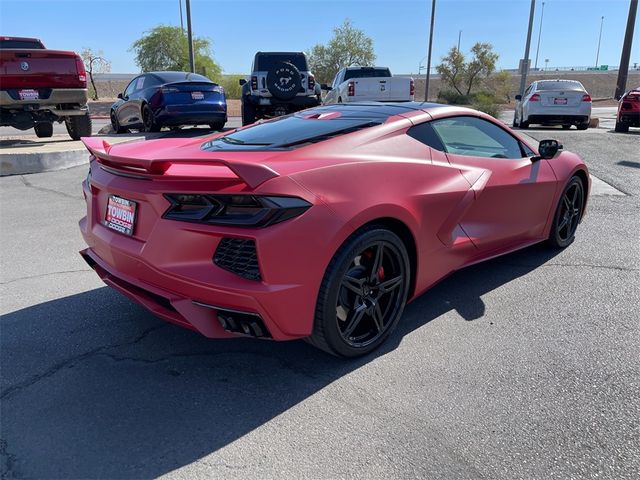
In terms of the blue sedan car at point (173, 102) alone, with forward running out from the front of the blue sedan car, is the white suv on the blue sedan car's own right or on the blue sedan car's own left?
on the blue sedan car's own right

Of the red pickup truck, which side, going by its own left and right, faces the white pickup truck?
right

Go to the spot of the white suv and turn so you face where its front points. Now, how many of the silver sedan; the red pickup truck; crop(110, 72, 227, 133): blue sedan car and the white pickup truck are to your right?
2

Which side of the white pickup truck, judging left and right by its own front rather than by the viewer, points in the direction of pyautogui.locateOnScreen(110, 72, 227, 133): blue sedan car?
left

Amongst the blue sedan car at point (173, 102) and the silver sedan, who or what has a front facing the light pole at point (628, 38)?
the silver sedan

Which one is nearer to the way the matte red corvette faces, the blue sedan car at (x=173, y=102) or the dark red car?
the dark red car

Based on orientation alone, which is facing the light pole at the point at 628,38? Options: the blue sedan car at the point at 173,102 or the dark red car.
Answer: the dark red car

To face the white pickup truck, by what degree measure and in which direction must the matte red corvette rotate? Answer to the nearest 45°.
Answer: approximately 45° to its left

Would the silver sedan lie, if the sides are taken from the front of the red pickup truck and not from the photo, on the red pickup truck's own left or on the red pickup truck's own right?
on the red pickup truck's own right

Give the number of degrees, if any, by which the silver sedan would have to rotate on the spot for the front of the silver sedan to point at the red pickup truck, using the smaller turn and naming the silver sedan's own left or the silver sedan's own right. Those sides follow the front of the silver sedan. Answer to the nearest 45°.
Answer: approximately 135° to the silver sedan's own left

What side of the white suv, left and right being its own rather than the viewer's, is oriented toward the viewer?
back

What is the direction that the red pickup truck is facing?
away from the camera

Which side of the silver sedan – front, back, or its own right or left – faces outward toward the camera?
back

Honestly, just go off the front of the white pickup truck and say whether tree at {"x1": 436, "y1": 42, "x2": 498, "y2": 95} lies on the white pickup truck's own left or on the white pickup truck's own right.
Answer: on the white pickup truck's own right

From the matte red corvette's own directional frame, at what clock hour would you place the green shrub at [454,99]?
The green shrub is roughly at 11 o'clock from the matte red corvette.

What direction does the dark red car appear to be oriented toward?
away from the camera

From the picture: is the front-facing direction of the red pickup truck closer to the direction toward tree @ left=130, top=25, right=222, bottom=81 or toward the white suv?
the tree
